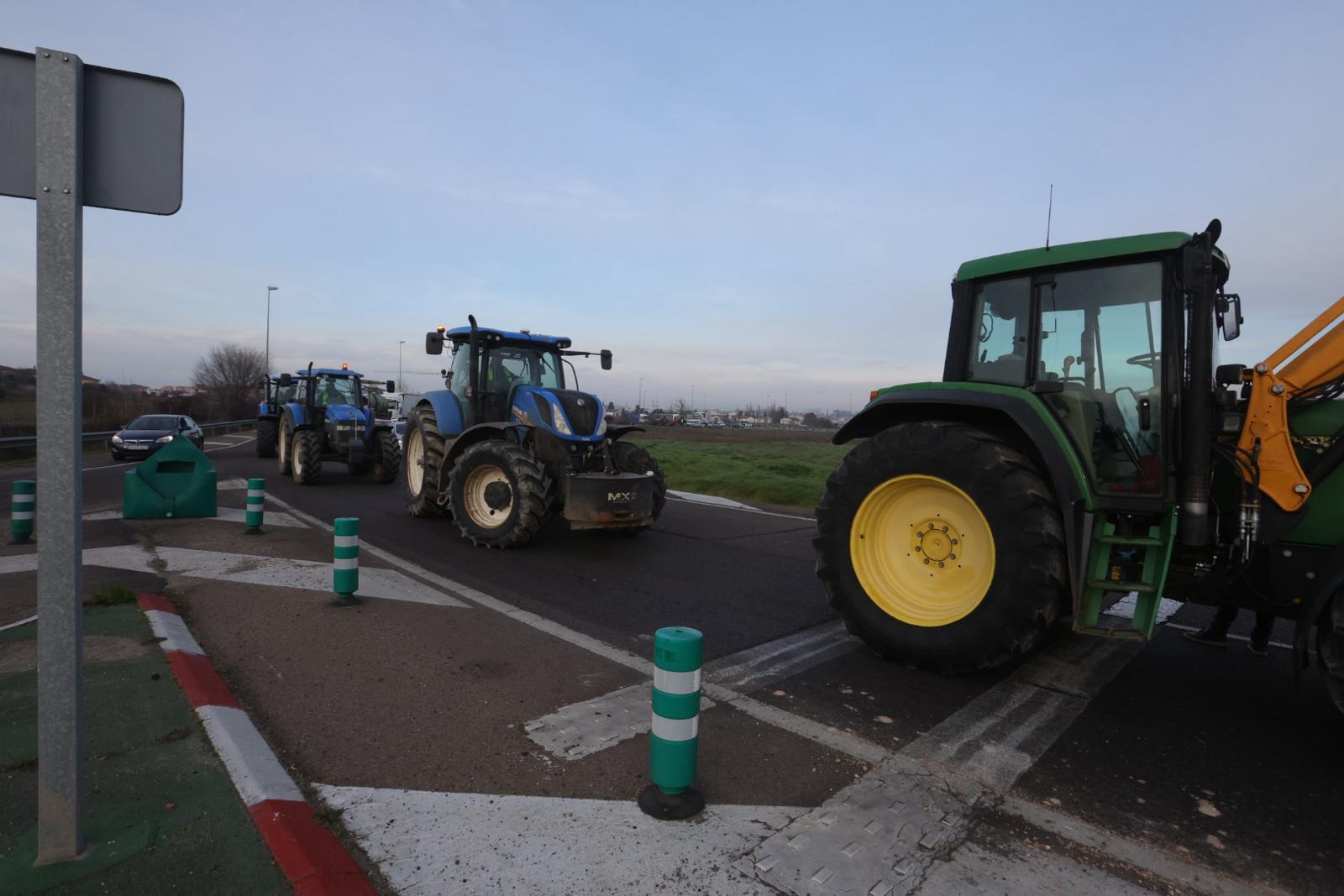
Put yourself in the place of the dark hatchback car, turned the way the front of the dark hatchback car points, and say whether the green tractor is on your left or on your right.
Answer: on your left

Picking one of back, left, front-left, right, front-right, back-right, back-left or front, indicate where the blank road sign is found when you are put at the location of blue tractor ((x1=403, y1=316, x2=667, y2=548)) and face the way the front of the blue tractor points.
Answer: front-right

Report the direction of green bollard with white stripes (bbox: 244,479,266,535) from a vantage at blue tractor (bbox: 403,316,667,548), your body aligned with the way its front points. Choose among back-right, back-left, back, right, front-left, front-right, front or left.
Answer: back-right

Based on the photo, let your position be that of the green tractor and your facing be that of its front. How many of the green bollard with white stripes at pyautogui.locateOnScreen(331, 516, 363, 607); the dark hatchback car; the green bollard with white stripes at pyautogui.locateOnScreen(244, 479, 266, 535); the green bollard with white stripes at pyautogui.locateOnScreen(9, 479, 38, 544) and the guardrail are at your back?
5

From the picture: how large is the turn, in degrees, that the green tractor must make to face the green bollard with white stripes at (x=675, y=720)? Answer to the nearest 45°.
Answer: approximately 135° to its right

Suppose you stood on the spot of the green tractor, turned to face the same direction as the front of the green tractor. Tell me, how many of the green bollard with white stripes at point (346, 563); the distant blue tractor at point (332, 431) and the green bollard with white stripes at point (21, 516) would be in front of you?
0

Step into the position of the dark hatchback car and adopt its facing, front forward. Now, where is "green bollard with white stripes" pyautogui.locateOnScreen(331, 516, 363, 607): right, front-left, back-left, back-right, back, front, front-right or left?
front-left

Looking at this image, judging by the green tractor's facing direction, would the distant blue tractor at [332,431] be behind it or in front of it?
behind

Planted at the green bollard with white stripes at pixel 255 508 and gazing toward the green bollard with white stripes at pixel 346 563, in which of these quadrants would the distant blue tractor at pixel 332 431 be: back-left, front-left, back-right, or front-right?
back-left

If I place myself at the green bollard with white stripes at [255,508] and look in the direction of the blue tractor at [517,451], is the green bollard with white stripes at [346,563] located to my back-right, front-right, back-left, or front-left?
front-right

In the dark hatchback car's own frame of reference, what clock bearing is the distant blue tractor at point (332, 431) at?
The distant blue tractor is roughly at 10 o'clock from the dark hatchback car.

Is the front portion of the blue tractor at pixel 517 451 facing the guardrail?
no

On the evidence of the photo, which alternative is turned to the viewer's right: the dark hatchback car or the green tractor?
the green tractor

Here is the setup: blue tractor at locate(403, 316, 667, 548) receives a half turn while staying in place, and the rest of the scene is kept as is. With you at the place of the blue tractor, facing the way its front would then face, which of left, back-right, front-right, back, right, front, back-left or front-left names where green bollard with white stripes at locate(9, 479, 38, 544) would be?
front-left

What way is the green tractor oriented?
to the viewer's right

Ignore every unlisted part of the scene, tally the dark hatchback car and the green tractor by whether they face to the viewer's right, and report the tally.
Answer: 1

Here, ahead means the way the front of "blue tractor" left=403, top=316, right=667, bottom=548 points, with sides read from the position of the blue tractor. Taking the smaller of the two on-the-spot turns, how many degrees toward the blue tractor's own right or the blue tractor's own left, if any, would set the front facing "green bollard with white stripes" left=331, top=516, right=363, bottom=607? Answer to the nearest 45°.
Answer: approximately 90° to the blue tractor's own right

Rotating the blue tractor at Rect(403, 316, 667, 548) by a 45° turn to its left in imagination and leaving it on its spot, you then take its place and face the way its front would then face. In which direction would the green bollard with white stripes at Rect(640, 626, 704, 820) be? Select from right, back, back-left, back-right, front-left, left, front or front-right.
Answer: right

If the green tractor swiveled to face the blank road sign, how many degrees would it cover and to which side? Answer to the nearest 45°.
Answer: approximately 135° to its right

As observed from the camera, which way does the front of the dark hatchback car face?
facing the viewer and to the left of the viewer
